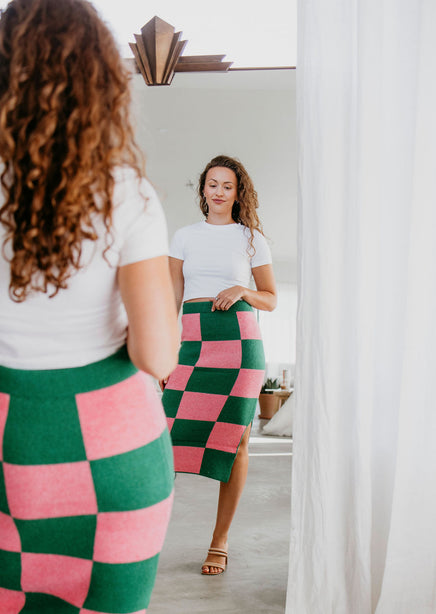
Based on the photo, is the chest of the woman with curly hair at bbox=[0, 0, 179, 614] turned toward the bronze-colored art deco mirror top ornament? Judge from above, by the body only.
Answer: yes

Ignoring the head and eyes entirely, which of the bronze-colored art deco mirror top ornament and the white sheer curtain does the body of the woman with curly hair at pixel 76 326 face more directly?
the bronze-colored art deco mirror top ornament

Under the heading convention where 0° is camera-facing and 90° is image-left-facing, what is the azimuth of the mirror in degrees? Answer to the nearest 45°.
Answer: approximately 0°

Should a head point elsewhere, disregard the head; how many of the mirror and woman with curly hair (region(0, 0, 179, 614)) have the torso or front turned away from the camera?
1

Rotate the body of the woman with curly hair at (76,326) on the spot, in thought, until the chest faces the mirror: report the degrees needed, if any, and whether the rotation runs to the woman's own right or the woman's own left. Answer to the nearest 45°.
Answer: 0° — they already face it

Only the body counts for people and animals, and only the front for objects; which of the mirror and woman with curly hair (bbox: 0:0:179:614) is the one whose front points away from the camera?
the woman with curly hair

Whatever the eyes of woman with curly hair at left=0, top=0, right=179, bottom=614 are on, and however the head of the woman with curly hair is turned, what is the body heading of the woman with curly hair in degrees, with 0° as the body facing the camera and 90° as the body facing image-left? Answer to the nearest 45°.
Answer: approximately 180°

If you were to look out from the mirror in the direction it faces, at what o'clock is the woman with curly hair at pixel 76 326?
The woman with curly hair is roughly at 12 o'clock from the mirror.

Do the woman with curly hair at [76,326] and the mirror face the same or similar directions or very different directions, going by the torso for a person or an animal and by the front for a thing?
very different directions
